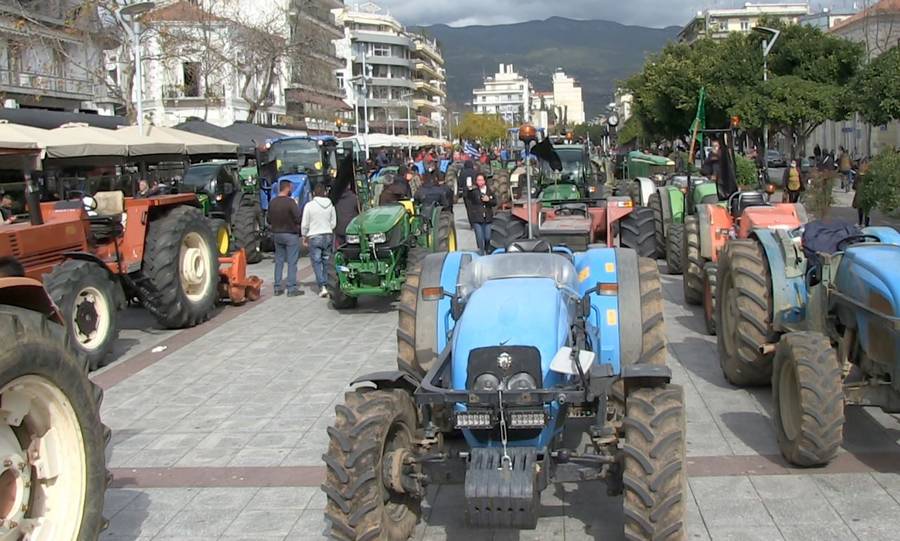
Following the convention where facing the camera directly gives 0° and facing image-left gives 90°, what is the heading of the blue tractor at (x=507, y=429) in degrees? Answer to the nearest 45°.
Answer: approximately 0°

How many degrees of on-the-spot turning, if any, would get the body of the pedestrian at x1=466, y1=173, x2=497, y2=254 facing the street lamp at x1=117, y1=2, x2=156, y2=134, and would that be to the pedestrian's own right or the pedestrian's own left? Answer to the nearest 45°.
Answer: approximately 135° to the pedestrian's own right

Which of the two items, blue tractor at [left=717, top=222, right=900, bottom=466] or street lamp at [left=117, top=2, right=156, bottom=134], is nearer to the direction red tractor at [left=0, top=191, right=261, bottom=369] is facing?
the blue tractor

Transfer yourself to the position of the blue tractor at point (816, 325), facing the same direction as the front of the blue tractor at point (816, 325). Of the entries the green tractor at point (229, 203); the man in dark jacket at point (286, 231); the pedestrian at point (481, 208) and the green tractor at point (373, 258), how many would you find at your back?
4

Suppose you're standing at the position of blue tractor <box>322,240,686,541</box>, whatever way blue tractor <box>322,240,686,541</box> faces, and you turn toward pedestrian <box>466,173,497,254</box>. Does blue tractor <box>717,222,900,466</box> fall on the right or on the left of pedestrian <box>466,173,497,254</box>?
right

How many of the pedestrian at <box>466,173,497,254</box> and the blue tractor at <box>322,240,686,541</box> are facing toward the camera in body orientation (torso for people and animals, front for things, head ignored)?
2

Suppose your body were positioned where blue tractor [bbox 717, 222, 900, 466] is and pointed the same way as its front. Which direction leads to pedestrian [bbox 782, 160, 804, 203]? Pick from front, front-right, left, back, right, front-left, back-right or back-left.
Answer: back-left

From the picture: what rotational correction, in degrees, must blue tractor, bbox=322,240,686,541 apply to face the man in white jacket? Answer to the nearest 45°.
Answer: approximately 180°

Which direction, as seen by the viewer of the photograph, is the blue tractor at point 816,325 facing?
facing the viewer and to the right of the viewer

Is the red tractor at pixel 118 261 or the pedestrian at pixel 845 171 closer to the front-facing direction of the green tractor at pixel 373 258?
the red tractor
